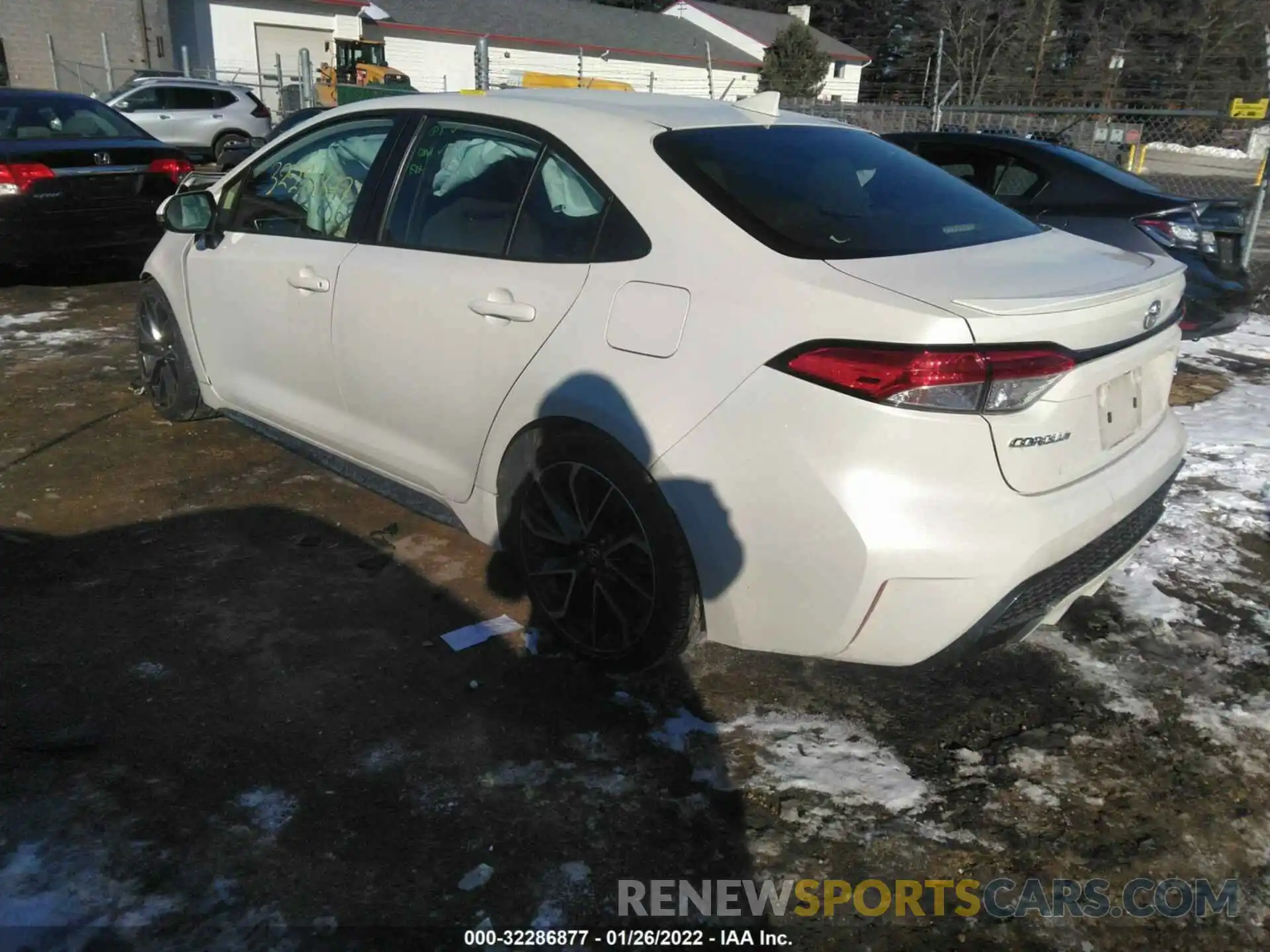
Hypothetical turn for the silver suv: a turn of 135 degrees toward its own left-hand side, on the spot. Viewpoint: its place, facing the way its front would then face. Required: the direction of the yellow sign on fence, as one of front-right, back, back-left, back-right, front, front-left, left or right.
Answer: front

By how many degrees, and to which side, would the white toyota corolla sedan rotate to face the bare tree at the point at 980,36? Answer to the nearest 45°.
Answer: approximately 45° to its right

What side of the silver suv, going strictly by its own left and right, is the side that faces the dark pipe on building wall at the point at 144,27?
right

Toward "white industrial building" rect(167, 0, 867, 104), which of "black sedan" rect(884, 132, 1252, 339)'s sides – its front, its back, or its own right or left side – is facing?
front

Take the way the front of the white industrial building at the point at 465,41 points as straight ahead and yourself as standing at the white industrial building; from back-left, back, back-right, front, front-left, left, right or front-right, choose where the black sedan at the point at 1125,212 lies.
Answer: front

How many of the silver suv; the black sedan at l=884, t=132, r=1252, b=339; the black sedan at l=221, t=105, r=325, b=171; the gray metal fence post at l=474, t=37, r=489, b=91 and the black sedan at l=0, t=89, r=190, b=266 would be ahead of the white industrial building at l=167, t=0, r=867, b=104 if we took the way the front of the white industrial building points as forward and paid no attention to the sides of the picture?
5

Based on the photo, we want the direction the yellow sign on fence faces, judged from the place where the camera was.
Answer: facing the viewer

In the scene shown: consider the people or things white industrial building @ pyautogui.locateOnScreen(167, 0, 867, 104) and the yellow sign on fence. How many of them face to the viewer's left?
0

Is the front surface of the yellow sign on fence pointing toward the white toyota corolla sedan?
yes

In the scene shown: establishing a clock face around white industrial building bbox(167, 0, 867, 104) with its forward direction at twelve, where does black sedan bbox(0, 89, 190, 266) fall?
The black sedan is roughly at 12 o'clock from the white industrial building.

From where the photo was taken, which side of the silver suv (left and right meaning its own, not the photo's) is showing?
left

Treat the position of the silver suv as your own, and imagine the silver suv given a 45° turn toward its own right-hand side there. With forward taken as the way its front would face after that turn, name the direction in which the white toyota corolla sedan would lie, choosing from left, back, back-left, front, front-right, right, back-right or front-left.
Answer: back-left

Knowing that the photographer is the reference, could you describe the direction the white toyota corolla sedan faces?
facing away from the viewer and to the left of the viewer

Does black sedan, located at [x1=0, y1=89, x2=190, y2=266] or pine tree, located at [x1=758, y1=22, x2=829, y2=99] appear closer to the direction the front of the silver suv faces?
the black sedan

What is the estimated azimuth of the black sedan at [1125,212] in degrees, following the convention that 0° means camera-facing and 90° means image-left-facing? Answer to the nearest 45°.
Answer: approximately 135°

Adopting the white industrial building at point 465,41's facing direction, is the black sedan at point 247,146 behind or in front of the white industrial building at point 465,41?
in front

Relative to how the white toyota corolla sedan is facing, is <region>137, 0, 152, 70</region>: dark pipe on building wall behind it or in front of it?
in front
